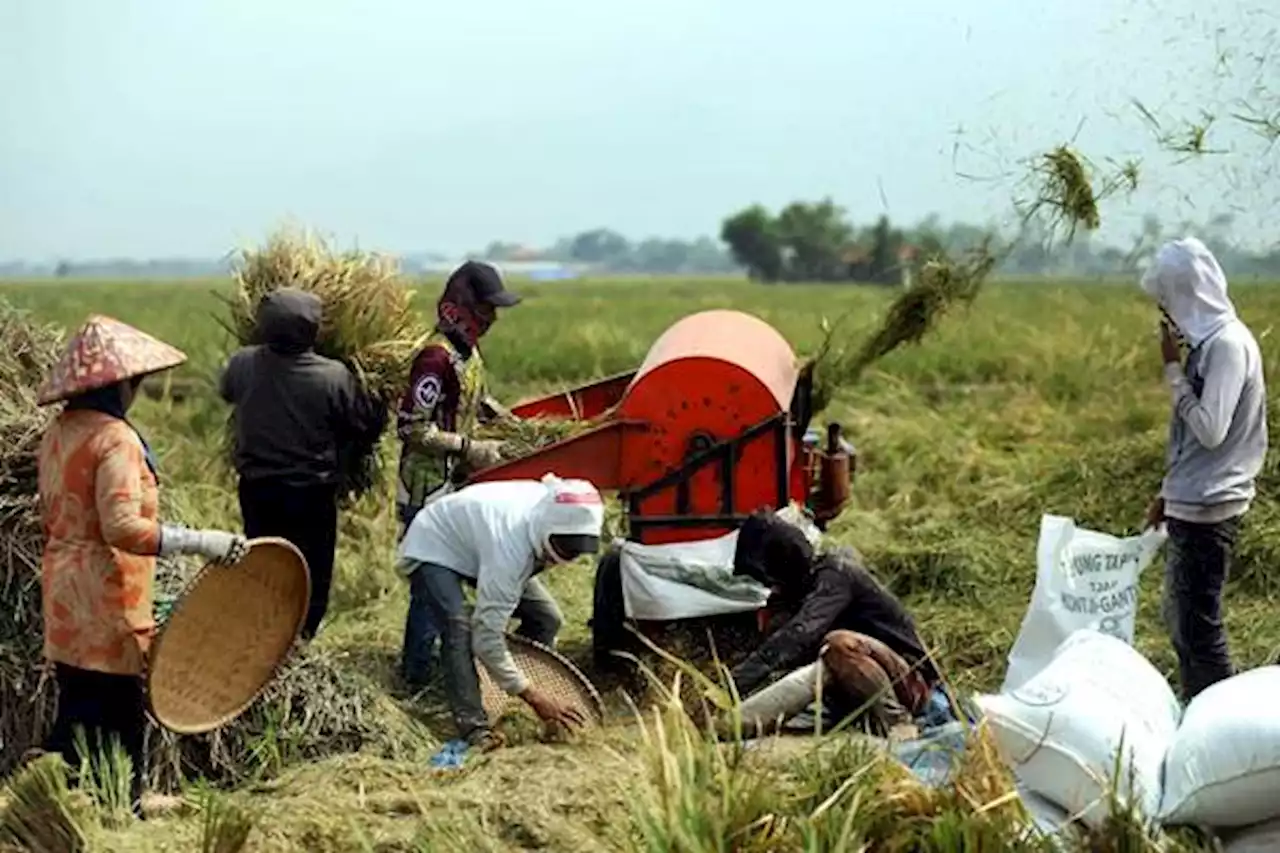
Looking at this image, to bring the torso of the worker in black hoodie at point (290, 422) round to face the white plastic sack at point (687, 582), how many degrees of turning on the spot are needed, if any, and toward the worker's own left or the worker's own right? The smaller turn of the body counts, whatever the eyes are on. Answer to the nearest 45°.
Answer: approximately 90° to the worker's own right

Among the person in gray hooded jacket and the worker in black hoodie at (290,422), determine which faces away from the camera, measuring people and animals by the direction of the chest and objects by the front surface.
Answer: the worker in black hoodie

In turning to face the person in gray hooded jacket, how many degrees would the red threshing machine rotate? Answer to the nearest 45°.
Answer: approximately 135° to its left

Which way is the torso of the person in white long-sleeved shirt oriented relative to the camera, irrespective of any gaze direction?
to the viewer's right

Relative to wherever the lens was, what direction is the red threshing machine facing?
facing to the left of the viewer

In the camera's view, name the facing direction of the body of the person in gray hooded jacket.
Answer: to the viewer's left

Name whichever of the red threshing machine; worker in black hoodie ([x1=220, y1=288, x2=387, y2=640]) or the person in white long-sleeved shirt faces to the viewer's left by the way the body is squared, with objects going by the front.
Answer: the red threshing machine

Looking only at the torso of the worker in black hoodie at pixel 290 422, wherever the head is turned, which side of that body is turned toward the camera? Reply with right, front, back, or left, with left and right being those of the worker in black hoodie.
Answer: back

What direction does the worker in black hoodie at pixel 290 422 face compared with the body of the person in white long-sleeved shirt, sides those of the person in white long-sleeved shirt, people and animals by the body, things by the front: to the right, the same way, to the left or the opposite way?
to the left

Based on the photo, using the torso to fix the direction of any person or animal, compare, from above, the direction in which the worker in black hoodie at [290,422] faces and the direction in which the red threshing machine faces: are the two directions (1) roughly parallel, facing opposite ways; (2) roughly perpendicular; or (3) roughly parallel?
roughly perpendicular

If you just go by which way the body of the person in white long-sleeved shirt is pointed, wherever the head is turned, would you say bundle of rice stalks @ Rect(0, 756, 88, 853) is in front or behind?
behind

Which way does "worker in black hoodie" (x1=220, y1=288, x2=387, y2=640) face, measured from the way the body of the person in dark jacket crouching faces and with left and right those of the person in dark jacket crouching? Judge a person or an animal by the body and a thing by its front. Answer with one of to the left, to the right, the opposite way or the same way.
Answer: to the right

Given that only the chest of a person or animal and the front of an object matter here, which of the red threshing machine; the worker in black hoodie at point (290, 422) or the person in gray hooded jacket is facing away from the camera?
the worker in black hoodie

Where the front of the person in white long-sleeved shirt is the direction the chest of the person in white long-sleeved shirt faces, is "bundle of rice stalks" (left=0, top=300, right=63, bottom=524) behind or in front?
behind

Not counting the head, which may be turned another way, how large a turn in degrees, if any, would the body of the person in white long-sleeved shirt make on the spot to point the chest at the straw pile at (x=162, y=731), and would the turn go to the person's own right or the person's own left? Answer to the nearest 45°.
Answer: approximately 180°

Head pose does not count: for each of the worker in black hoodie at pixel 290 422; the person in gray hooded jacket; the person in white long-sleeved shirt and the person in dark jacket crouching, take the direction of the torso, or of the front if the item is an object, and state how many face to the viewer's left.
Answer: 2

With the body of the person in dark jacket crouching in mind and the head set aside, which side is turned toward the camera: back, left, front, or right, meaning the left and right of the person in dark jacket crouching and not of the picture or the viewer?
left
